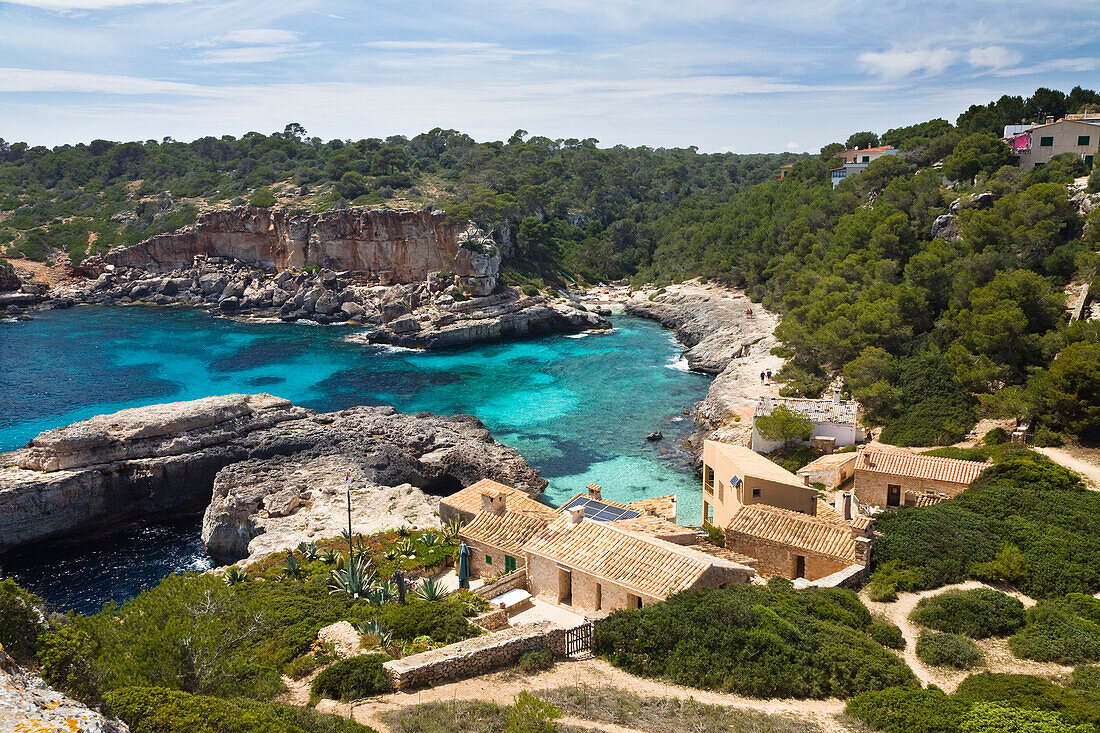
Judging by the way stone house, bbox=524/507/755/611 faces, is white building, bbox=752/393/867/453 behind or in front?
behind

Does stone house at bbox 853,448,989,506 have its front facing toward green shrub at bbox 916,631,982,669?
yes

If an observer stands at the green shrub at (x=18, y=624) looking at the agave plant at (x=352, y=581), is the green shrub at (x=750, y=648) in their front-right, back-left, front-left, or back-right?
front-right

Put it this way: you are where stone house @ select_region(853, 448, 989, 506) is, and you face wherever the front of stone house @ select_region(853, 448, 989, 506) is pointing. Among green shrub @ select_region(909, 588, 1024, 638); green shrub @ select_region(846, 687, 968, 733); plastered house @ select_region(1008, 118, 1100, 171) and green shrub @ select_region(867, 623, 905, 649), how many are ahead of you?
3

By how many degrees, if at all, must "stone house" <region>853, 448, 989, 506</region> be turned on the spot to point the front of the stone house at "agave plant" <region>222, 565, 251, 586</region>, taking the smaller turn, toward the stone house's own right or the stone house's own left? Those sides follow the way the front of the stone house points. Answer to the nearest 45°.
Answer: approximately 45° to the stone house's own right

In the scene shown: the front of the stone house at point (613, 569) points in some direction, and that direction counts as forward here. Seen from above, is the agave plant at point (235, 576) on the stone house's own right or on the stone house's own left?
on the stone house's own right

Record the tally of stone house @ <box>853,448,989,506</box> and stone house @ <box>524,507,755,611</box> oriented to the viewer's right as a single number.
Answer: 0

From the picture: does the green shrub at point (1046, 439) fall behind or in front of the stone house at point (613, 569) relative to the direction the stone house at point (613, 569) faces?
behind

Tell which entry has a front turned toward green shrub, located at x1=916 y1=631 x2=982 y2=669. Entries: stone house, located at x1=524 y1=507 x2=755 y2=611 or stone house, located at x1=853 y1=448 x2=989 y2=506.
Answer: stone house, located at x1=853 y1=448 x2=989 y2=506

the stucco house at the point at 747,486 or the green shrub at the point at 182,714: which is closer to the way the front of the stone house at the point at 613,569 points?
the green shrub

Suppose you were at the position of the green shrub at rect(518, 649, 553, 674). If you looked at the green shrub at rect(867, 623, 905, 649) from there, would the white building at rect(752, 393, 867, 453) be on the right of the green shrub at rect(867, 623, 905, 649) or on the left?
left

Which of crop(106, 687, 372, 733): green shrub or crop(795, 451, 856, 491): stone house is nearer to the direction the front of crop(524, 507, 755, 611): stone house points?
the green shrub

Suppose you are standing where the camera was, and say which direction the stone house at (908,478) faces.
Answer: facing the viewer

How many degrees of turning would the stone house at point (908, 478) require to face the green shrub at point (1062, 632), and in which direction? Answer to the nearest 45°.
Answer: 0° — it already faces it

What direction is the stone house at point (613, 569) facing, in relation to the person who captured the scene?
facing the viewer and to the left of the viewer

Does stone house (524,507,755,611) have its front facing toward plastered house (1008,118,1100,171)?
no

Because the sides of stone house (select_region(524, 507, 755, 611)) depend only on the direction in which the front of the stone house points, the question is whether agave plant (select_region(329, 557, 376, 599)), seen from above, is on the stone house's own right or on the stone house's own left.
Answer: on the stone house's own right

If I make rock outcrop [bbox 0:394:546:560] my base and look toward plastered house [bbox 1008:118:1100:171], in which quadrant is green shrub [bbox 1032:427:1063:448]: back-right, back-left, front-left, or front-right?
front-right

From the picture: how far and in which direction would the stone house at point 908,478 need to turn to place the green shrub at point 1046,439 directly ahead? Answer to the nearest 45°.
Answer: approximately 135° to its left

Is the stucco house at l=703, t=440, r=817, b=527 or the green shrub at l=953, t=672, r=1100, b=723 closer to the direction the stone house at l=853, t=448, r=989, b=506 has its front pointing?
the green shrub
